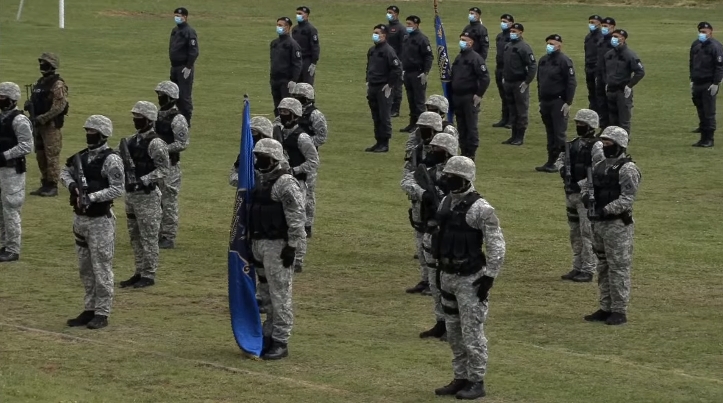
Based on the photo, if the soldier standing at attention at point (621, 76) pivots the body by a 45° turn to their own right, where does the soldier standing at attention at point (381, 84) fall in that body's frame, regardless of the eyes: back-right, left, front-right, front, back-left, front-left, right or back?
front

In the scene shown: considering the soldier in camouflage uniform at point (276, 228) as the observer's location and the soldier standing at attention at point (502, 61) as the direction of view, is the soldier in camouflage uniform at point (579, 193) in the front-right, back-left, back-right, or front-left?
front-right

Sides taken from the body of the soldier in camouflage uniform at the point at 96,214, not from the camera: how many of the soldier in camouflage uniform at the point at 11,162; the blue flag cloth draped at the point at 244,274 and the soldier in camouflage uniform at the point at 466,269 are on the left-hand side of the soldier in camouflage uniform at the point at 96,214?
2

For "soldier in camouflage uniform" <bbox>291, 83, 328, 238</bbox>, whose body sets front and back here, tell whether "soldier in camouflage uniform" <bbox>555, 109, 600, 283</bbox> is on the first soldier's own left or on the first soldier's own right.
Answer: on the first soldier's own left

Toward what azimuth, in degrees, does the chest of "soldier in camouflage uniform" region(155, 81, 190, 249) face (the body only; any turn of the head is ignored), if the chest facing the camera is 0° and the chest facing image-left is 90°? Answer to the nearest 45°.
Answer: approximately 45°

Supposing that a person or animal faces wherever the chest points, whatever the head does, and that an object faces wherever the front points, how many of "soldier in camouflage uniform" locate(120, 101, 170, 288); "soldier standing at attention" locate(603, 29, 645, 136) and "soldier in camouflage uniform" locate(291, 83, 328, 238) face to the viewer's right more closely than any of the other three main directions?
0

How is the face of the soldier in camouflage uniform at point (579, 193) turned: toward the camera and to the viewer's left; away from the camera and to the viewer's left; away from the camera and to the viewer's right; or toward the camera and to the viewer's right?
toward the camera and to the viewer's left

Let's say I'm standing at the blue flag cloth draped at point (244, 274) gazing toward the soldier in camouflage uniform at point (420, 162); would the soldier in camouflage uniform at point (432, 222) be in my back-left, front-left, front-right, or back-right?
front-right

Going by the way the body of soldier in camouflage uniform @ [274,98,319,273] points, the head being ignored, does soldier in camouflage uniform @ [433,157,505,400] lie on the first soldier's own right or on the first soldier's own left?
on the first soldier's own left

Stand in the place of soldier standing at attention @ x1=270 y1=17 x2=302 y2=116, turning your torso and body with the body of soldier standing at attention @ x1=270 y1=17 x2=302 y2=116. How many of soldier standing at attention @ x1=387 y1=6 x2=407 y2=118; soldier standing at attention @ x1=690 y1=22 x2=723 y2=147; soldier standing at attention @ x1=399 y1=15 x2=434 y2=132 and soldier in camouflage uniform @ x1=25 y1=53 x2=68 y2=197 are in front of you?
1

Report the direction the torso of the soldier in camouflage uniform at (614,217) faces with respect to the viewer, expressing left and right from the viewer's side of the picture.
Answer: facing the viewer and to the left of the viewer

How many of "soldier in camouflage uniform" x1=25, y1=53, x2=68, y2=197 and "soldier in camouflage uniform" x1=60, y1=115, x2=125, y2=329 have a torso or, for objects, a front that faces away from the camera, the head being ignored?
0

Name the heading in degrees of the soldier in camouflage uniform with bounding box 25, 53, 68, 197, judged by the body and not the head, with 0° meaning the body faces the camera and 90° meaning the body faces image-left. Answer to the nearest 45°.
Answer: approximately 45°

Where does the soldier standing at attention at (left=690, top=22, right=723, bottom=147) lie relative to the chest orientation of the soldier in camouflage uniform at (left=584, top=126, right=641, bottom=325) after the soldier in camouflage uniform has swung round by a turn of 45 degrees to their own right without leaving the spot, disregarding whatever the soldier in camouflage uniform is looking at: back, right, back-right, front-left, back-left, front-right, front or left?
right
